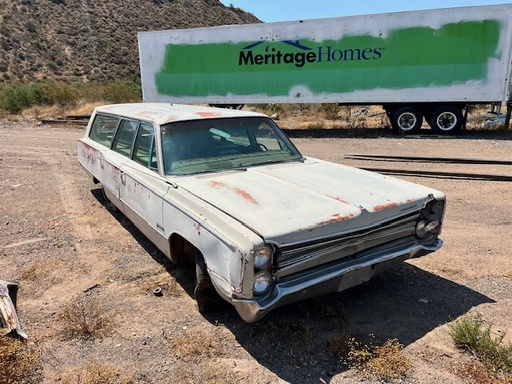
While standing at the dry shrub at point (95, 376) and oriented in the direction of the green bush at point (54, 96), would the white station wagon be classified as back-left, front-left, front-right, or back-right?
front-right

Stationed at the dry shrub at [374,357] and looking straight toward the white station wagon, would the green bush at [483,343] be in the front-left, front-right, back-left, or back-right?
back-right

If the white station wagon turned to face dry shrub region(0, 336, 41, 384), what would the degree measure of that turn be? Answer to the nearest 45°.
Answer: approximately 90° to its right

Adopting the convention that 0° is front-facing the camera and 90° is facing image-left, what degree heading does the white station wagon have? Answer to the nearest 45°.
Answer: approximately 315°

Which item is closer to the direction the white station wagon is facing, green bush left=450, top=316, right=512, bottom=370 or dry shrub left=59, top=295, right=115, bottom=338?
the green bush

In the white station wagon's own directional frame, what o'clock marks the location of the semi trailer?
The semi trailer is roughly at 8 o'clock from the white station wagon.

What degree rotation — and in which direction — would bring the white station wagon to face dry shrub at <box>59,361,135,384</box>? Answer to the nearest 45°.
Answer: approximately 90° to its right

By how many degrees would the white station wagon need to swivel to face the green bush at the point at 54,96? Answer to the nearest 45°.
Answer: approximately 180°

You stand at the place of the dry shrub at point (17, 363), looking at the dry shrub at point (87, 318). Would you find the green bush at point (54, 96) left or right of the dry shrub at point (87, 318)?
left

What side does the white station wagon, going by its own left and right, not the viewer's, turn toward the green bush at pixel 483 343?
front
